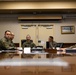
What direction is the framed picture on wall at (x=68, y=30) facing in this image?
toward the camera

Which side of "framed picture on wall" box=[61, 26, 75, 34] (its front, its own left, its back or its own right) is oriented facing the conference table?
front
